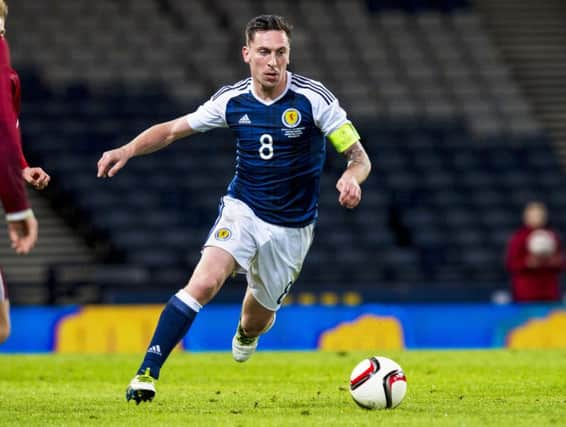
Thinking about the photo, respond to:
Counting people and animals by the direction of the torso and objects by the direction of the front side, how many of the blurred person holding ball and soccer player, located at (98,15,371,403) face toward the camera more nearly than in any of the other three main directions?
2

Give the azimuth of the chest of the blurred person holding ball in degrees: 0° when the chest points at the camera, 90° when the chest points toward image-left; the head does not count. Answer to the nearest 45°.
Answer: approximately 0°

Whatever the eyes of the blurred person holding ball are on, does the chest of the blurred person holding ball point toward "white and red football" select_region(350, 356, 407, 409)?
yes

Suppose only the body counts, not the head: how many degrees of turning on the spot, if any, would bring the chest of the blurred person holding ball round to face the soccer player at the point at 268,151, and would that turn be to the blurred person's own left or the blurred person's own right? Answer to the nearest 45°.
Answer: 0° — they already face them

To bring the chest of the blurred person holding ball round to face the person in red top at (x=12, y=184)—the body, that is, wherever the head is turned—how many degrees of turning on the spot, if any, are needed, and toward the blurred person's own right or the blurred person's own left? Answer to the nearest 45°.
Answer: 0° — they already face them

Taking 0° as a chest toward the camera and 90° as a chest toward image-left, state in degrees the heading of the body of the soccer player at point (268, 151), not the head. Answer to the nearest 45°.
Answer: approximately 0°

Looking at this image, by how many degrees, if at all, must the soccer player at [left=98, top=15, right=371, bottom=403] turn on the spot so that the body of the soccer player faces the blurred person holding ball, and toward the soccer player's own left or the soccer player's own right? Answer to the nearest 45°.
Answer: approximately 135° to the soccer player's own left

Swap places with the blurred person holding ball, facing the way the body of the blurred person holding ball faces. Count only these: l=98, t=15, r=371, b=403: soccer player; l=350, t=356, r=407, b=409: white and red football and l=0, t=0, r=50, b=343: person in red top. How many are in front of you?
3
